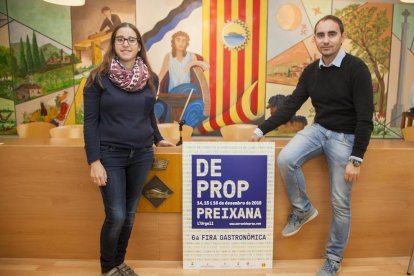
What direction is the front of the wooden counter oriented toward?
toward the camera

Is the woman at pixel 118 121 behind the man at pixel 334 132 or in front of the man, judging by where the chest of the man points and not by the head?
in front

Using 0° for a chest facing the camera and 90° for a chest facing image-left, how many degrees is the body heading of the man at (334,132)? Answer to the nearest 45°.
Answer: approximately 45°

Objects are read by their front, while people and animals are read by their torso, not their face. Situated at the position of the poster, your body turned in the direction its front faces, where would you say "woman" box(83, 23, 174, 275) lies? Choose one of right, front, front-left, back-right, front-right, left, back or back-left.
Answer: front-right

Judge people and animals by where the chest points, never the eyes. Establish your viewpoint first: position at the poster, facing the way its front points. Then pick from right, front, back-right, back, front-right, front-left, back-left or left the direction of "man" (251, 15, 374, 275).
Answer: left

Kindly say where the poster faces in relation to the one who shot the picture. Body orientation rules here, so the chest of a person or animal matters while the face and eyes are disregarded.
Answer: facing the viewer
